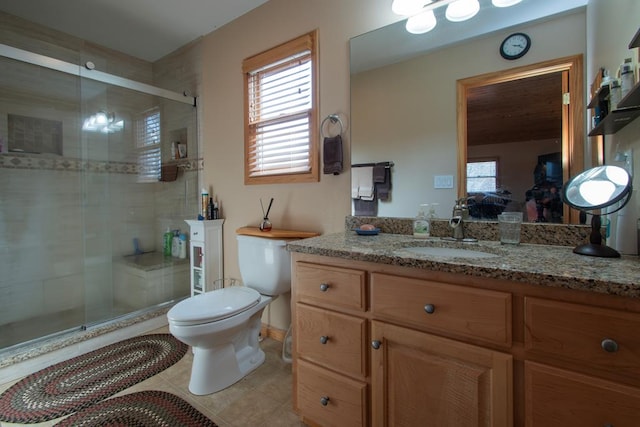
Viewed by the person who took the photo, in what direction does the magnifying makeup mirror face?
facing the viewer and to the left of the viewer

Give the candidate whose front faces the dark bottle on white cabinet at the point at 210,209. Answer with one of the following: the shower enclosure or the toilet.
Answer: the shower enclosure

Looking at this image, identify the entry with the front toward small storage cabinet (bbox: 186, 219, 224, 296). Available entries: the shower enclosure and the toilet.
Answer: the shower enclosure

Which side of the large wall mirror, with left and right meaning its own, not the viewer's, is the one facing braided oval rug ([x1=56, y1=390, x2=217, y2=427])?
front

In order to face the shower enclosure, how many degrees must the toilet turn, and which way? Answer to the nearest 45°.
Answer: approximately 90° to its right

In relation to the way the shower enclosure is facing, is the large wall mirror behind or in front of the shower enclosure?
in front

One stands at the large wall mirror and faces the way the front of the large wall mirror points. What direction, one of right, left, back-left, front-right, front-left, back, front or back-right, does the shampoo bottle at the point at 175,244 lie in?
front-right

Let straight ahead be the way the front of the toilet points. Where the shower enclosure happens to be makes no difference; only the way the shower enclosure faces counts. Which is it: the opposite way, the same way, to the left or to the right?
to the left

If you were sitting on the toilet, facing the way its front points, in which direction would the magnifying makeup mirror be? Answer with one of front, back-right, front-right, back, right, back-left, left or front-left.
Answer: left

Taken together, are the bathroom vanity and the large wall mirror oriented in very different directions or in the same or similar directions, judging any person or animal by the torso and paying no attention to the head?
same or similar directions

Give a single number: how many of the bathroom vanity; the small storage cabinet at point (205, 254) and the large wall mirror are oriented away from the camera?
0

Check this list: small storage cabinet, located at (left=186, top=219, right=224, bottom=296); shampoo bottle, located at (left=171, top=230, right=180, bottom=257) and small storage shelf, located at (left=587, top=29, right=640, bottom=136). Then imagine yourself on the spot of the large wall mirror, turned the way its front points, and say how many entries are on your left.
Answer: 1

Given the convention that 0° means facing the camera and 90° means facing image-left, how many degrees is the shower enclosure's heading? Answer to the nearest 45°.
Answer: approximately 315°

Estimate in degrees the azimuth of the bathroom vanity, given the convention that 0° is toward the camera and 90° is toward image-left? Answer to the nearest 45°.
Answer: approximately 45°

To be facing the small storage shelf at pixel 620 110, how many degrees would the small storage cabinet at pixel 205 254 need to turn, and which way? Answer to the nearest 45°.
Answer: approximately 90° to its left

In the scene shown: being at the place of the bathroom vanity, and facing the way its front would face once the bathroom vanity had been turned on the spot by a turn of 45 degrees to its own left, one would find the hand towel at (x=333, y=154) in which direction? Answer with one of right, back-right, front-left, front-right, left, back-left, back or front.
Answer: back-right

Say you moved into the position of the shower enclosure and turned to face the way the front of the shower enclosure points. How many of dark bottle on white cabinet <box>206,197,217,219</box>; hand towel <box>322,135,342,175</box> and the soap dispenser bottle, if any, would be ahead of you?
3

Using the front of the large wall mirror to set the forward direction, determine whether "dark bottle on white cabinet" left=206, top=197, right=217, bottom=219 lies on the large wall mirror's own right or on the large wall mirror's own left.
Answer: on the large wall mirror's own right

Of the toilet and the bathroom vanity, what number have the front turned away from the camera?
0
